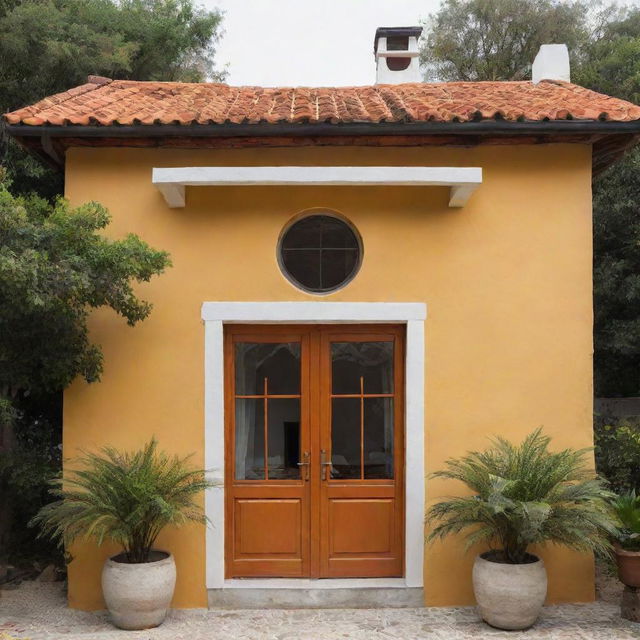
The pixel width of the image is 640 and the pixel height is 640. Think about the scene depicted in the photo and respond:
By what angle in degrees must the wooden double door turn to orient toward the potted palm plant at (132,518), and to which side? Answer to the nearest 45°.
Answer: approximately 45° to its right

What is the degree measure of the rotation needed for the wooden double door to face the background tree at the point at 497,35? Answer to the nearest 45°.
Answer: approximately 180°

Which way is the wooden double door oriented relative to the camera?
toward the camera

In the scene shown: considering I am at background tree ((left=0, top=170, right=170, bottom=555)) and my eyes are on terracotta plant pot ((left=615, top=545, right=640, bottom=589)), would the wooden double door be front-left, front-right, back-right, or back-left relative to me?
front-left

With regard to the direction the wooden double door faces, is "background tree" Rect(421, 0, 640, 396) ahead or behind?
behind

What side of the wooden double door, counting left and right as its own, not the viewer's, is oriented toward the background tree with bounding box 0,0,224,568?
right

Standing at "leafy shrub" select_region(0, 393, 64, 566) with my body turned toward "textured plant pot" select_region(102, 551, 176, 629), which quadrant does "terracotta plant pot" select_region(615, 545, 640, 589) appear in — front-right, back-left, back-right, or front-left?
front-left

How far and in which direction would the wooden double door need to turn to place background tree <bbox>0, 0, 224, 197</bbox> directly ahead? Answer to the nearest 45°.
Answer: approximately 135° to its right

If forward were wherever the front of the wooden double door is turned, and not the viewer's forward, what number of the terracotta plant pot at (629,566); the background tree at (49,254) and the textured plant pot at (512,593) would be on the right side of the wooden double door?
1
